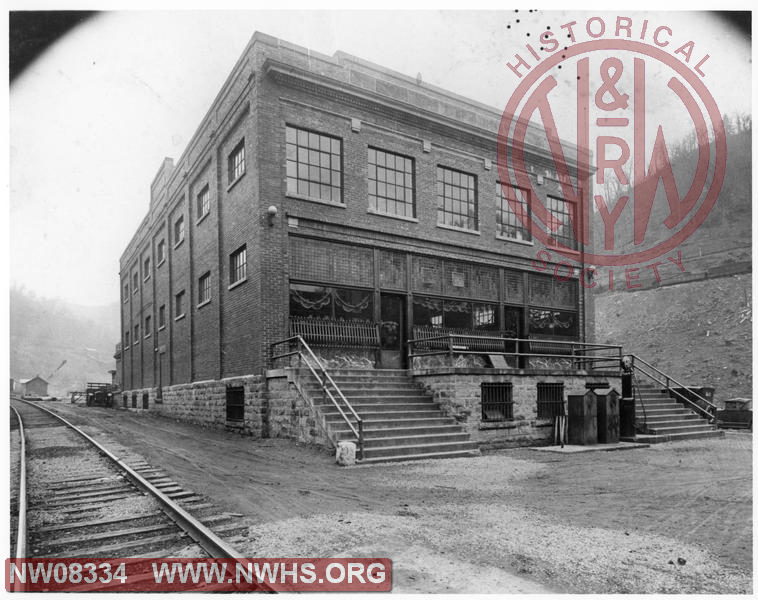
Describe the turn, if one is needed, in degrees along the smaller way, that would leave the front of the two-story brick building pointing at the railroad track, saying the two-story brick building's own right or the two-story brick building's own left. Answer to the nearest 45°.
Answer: approximately 45° to the two-story brick building's own right

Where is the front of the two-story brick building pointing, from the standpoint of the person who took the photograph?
facing the viewer and to the right of the viewer

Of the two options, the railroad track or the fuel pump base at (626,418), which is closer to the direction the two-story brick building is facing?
the fuel pump base

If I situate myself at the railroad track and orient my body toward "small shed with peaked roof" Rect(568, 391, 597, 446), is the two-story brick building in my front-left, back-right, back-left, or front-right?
front-left
